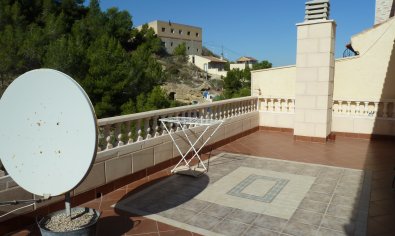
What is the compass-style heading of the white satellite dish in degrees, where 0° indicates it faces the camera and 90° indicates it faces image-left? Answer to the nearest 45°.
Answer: approximately 45°

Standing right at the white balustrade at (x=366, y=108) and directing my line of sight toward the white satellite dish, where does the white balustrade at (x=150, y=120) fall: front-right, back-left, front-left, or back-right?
front-right

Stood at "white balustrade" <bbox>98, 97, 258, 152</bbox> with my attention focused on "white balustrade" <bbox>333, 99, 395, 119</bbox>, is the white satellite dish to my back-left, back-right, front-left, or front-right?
back-right

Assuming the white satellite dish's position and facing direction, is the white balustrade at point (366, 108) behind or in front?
behind

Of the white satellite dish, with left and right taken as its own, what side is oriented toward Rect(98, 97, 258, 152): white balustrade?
back

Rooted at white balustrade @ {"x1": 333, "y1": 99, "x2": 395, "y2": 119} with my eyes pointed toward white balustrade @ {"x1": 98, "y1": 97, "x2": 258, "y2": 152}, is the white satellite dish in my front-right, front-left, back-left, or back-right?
front-left

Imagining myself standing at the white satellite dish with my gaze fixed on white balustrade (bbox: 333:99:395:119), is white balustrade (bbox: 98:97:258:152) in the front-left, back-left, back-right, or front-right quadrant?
front-left
